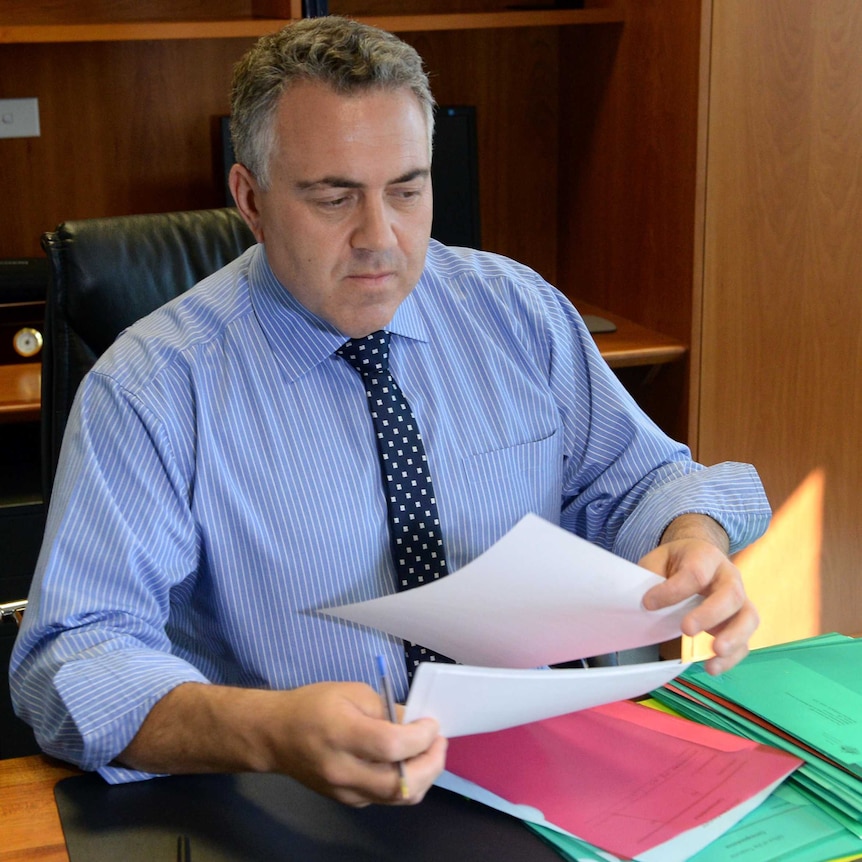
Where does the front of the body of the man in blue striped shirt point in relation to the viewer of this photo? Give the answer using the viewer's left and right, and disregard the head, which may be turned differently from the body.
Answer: facing the viewer and to the right of the viewer

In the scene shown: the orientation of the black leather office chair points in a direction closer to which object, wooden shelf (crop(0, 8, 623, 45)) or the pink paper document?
the pink paper document

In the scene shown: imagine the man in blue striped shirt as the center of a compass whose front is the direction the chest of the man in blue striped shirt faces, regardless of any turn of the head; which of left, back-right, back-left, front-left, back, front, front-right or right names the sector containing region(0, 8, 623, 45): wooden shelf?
back-left

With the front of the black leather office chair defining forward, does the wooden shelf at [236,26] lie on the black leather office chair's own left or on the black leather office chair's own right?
on the black leather office chair's own left

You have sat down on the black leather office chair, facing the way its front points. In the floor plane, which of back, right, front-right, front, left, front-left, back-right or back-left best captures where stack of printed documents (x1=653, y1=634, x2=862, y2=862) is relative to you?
front

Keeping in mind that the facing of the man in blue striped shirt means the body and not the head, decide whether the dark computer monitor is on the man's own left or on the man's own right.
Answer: on the man's own left

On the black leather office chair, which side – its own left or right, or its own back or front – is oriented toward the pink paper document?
front

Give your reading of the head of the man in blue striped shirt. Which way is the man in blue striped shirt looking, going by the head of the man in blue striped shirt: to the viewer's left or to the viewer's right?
to the viewer's right
